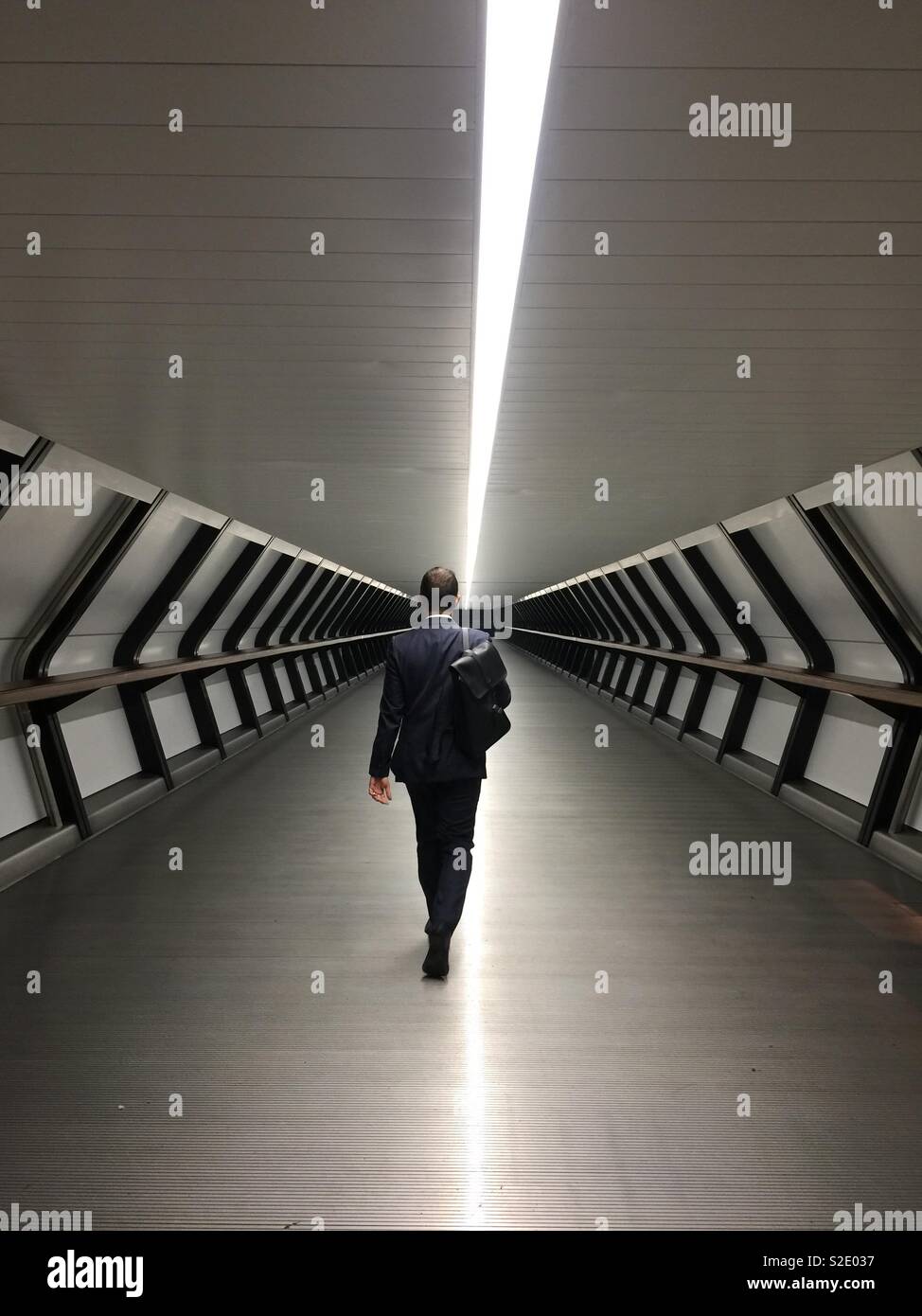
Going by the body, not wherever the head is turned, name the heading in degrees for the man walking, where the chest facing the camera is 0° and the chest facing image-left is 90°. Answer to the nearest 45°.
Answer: approximately 180°
